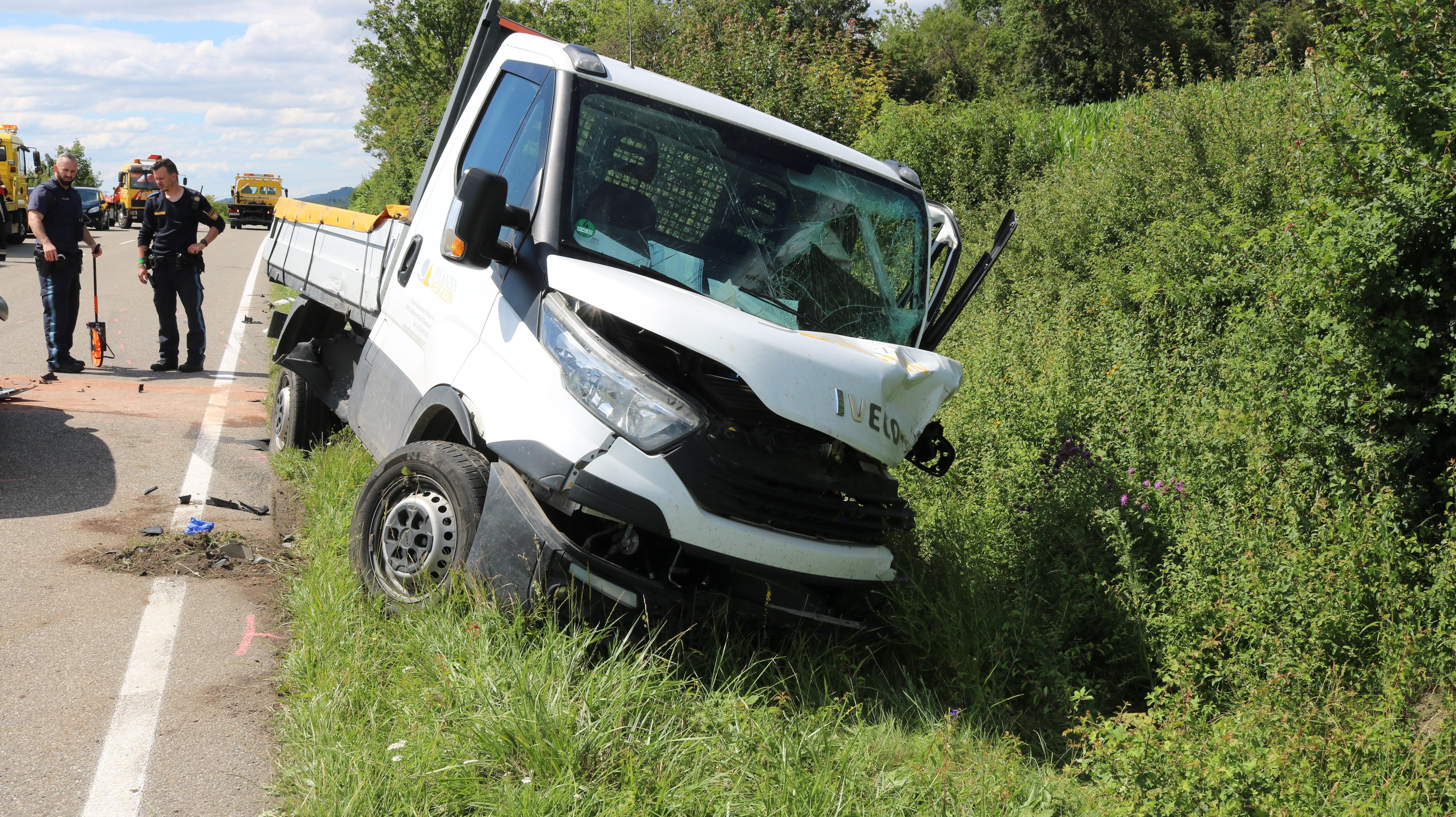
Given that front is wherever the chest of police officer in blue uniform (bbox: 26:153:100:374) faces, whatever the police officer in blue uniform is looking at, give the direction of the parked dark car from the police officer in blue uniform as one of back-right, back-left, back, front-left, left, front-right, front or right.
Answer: back-left

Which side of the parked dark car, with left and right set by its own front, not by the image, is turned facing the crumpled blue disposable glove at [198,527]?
front

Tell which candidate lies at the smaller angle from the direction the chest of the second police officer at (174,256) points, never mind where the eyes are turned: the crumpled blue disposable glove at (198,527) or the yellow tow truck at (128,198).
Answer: the crumpled blue disposable glove

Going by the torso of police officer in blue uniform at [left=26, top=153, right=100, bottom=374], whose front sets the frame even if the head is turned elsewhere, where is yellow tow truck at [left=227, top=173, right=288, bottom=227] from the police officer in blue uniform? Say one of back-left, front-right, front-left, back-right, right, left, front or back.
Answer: back-left

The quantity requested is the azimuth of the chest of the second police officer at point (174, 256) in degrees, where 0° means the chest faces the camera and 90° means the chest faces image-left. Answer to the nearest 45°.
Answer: approximately 45°

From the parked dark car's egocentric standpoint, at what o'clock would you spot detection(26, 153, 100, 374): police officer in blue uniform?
The police officer in blue uniform is roughly at 12 o'clock from the parked dark car.

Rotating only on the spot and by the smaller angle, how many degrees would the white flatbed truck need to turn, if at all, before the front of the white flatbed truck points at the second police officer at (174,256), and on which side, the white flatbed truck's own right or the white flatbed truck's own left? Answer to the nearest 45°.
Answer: approximately 180°

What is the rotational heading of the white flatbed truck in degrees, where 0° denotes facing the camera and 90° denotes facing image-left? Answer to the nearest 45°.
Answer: approximately 315°

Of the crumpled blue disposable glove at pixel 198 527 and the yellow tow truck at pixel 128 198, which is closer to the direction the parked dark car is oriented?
the crumpled blue disposable glove
